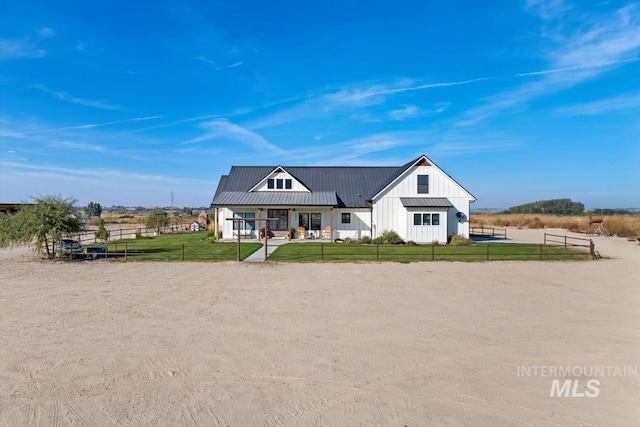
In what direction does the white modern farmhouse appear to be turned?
toward the camera

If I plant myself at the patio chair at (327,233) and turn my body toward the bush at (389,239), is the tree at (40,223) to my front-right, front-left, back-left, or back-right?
back-right
